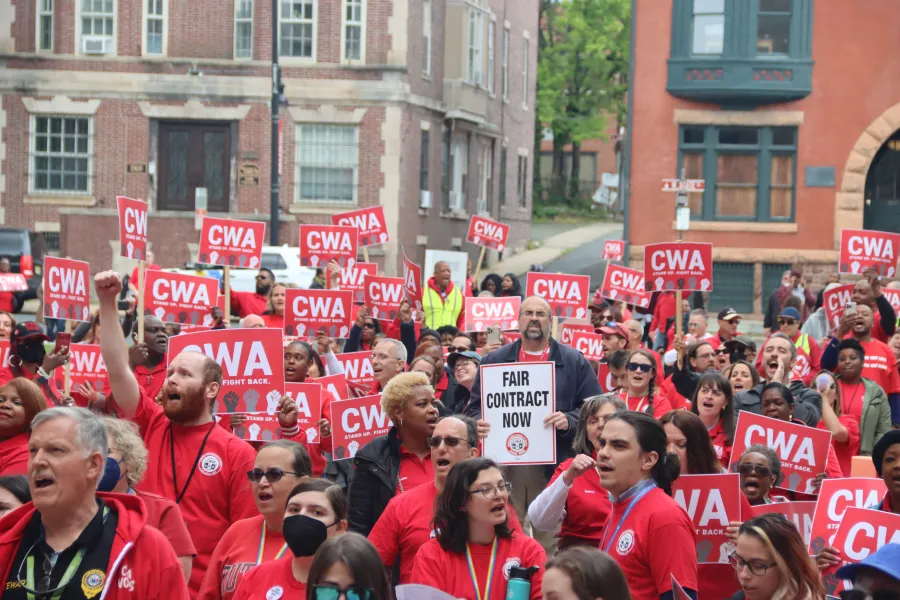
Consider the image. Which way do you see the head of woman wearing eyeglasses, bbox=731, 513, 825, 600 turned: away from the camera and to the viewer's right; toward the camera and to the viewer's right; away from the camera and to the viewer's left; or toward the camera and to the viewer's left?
toward the camera and to the viewer's left

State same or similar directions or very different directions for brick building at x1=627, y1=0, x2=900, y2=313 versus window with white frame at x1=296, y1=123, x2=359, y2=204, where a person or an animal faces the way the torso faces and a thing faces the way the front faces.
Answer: same or similar directions

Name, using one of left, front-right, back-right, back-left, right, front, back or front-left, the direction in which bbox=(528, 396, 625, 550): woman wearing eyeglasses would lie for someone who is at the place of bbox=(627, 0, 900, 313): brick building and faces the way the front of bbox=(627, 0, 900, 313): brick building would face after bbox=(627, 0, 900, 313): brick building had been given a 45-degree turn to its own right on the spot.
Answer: front-left

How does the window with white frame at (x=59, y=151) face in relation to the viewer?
toward the camera

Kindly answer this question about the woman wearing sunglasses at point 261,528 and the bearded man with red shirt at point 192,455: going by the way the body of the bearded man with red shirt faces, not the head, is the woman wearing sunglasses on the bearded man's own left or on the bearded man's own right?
on the bearded man's own left

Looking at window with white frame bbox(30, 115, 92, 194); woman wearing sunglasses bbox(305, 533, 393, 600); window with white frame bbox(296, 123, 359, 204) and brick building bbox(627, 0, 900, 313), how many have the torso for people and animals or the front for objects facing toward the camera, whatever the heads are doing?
4

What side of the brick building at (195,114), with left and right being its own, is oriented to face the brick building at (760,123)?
left

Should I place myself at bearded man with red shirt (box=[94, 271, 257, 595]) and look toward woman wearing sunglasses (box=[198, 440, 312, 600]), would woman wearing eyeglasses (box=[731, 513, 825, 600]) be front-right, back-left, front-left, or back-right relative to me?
front-left

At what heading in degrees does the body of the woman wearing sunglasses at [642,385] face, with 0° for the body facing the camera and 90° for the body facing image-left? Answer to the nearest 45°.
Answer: approximately 45°

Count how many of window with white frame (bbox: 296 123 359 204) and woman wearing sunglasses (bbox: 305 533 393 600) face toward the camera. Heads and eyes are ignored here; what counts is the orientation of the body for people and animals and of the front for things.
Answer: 2

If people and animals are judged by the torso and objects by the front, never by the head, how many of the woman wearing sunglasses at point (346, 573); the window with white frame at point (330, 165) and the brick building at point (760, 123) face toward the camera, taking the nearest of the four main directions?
3

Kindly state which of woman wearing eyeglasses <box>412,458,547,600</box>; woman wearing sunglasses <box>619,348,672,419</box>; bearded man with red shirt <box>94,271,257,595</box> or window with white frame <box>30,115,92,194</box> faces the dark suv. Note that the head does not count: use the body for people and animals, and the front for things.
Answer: the window with white frame

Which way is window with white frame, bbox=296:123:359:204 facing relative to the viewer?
toward the camera

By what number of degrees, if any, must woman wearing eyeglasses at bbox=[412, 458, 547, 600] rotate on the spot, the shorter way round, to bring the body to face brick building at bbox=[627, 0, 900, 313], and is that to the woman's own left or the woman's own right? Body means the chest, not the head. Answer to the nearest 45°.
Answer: approximately 135° to the woman's own left

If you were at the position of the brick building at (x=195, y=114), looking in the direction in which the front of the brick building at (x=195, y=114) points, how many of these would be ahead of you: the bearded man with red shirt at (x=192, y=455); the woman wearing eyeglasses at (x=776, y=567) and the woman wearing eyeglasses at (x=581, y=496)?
3
